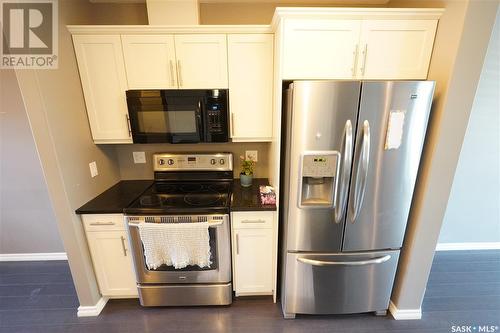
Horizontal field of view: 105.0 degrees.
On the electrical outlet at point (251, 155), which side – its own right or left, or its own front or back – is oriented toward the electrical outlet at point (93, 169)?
right

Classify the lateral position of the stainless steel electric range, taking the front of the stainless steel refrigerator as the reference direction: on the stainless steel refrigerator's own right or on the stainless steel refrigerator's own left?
on the stainless steel refrigerator's own right

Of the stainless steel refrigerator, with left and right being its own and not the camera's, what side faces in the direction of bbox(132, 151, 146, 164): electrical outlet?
right

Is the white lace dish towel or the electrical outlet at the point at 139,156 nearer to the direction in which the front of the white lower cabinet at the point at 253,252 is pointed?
the white lace dish towel

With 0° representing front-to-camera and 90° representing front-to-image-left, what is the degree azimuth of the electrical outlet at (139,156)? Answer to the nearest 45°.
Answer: approximately 0°

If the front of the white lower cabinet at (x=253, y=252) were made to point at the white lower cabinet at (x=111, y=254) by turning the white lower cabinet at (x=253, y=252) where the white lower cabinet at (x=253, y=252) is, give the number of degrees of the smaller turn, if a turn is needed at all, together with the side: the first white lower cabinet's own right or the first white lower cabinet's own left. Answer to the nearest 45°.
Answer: approximately 90° to the first white lower cabinet's own right
